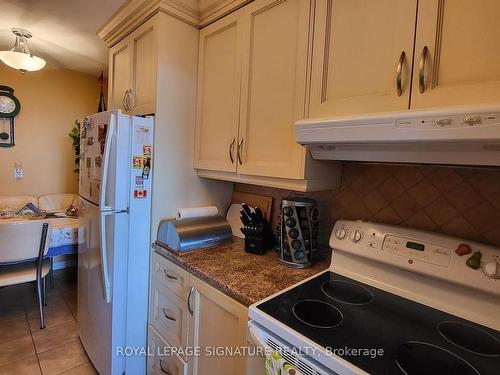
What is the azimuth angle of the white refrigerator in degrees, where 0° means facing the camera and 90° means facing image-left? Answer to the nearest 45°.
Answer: approximately 45°

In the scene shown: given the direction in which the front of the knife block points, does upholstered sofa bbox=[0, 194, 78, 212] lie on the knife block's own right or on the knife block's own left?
on the knife block's own right

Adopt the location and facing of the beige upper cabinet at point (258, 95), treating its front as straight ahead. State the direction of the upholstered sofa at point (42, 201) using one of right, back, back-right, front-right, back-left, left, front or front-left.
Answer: right

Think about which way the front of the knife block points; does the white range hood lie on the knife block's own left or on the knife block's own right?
on the knife block's own left

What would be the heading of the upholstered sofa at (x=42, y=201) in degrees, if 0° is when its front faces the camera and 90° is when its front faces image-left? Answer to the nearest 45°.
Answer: approximately 0°

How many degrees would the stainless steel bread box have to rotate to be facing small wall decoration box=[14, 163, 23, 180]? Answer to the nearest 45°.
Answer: approximately 180°

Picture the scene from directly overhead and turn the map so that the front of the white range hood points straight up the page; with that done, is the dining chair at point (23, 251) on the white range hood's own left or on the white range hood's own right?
on the white range hood's own right

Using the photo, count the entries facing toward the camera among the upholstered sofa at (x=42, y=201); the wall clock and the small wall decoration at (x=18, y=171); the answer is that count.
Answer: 3

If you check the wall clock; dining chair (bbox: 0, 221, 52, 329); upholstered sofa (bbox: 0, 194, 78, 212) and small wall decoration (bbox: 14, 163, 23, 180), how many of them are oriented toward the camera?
3

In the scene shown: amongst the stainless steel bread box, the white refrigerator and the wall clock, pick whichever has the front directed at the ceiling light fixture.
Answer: the wall clock

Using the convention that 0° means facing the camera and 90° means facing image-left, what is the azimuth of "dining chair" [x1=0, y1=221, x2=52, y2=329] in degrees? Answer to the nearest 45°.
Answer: approximately 180°

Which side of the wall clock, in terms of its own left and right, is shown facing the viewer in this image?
front

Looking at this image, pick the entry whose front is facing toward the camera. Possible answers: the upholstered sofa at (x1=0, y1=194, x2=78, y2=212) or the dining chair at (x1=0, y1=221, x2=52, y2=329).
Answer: the upholstered sofa

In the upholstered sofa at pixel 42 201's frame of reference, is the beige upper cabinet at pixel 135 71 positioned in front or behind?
in front
